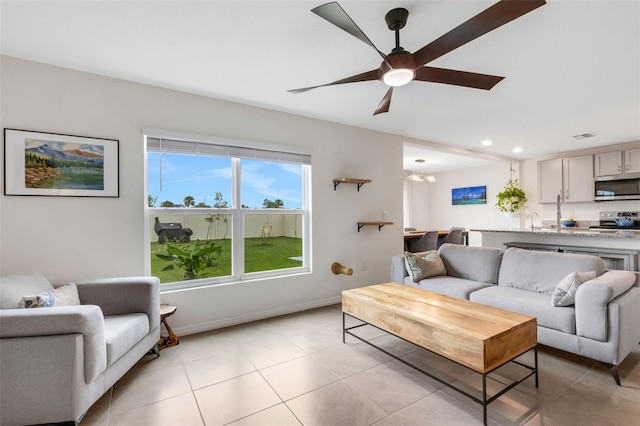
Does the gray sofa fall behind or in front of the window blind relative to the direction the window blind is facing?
in front

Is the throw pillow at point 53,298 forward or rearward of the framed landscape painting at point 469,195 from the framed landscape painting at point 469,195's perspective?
forward

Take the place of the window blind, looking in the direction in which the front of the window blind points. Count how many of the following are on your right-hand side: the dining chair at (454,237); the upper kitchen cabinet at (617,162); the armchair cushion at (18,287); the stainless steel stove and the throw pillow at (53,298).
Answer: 2

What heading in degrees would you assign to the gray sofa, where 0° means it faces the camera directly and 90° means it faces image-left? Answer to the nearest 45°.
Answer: approximately 45°

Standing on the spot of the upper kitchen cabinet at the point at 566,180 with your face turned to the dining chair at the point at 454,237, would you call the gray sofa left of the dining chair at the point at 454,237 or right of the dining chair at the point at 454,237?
left

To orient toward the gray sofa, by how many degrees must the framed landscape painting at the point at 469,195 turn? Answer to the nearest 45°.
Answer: approximately 45° to its left

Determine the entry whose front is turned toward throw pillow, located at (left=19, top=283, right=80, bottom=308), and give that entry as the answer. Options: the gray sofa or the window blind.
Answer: the gray sofa

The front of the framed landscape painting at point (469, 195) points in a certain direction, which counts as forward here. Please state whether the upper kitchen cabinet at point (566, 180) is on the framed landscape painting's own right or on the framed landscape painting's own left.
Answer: on the framed landscape painting's own left

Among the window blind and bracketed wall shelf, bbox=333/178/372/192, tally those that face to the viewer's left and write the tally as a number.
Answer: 0

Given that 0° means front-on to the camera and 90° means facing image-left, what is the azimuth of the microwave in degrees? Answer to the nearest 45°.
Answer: approximately 45°

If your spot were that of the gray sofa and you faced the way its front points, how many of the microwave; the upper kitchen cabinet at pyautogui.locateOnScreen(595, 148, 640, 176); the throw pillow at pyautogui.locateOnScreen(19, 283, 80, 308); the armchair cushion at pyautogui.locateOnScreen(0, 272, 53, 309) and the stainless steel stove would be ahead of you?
2

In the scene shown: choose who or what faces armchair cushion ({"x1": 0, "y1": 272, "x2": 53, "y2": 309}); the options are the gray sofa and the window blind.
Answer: the gray sofa

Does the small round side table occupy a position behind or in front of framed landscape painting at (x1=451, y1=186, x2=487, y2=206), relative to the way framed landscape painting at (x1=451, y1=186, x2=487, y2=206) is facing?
in front

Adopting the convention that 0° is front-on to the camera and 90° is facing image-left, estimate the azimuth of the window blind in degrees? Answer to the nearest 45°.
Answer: approximately 315°

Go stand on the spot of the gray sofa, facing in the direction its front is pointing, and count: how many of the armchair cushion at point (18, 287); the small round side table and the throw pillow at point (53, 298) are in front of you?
3
